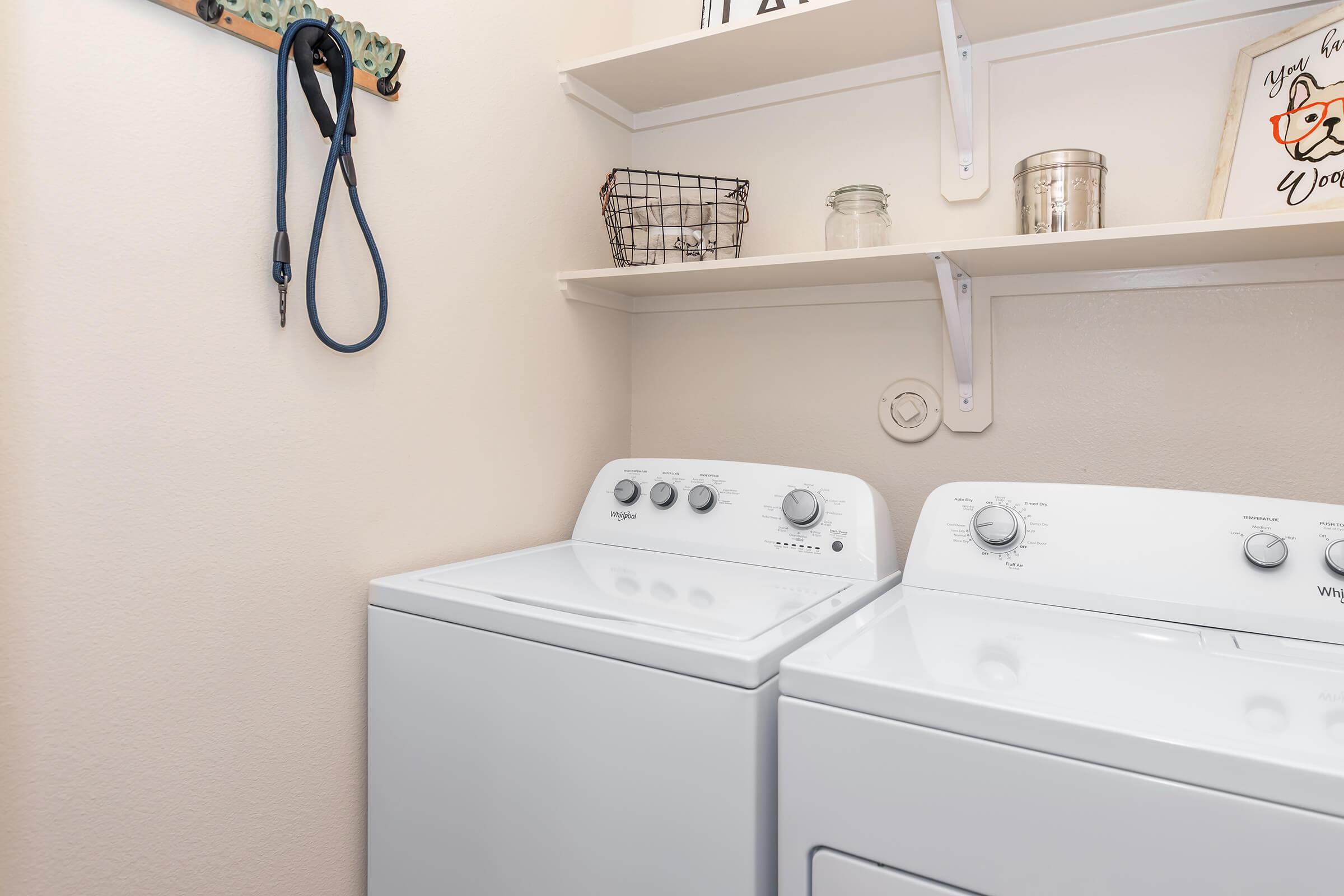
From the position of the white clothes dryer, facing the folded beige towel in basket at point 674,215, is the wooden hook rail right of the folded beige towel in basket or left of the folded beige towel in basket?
left

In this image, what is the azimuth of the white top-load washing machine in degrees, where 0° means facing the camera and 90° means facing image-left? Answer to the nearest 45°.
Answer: approximately 45°

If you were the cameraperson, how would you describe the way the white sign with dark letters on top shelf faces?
facing the viewer and to the left of the viewer

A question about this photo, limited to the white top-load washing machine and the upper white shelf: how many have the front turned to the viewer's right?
0

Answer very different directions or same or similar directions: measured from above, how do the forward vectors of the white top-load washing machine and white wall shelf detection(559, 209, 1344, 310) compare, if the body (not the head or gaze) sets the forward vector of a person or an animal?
same or similar directions

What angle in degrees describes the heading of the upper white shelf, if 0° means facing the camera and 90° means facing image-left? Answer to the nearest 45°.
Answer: approximately 45°

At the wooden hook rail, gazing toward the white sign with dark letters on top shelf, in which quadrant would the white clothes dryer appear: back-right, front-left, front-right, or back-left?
front-right

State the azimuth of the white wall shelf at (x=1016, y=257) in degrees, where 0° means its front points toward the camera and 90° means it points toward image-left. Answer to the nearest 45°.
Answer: approximately 45°

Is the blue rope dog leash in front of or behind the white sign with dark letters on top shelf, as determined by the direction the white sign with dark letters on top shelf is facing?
in front

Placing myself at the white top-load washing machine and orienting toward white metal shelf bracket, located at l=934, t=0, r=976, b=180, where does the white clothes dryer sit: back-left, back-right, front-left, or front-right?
front-right

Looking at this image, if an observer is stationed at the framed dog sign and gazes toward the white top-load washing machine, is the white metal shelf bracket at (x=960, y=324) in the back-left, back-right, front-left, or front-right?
front-right
